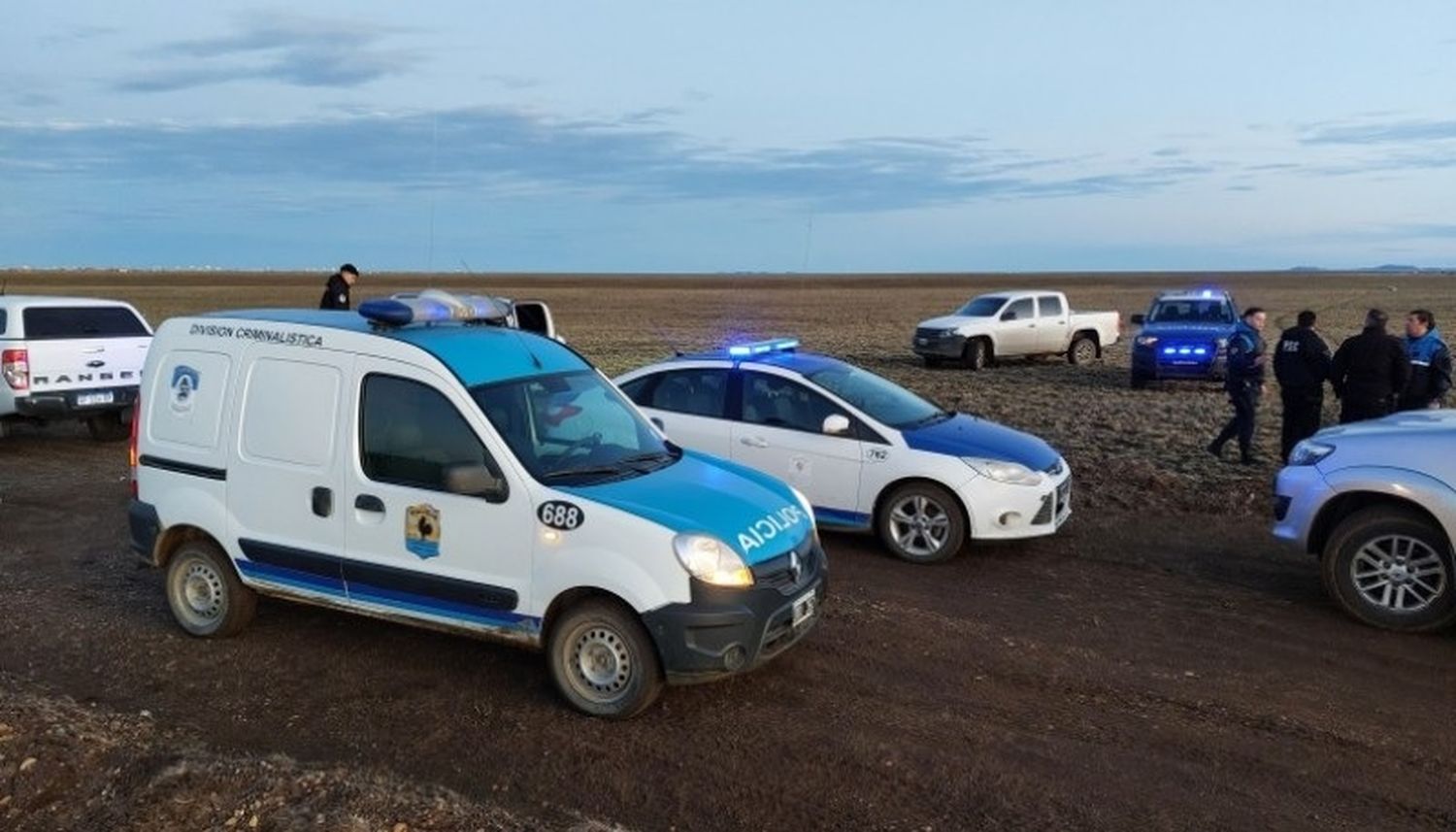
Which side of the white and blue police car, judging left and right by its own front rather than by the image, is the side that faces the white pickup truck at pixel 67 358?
back

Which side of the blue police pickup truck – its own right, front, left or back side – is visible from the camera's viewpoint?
front

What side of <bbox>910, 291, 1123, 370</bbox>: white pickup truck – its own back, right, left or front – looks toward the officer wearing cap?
front

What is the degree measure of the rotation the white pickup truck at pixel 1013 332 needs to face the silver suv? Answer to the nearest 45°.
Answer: approximately 45° to its left

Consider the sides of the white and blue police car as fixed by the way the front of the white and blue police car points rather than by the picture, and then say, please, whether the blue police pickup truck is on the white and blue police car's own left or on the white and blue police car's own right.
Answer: on the white and blue police car's own left

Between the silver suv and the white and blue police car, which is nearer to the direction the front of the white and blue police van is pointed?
the silver suv

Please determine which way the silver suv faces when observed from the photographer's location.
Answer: facing to the left of the viewer

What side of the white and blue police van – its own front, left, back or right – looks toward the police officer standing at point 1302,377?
left

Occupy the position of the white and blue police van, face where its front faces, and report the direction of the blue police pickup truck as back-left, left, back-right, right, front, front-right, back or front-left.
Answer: left

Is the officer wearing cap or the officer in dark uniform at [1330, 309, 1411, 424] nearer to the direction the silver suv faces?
the officer wearing cap

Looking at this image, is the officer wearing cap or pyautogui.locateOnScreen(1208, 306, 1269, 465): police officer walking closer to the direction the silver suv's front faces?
the officer wearing cap

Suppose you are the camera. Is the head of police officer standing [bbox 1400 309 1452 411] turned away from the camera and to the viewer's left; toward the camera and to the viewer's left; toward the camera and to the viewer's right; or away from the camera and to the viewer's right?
toward the camera and to the viewer's left

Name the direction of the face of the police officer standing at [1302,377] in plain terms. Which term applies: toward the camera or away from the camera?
away from the camera

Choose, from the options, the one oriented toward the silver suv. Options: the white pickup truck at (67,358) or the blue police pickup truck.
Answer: the blue police pickup truck

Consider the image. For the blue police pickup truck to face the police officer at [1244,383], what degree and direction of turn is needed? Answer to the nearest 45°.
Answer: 0° — it already faces them
